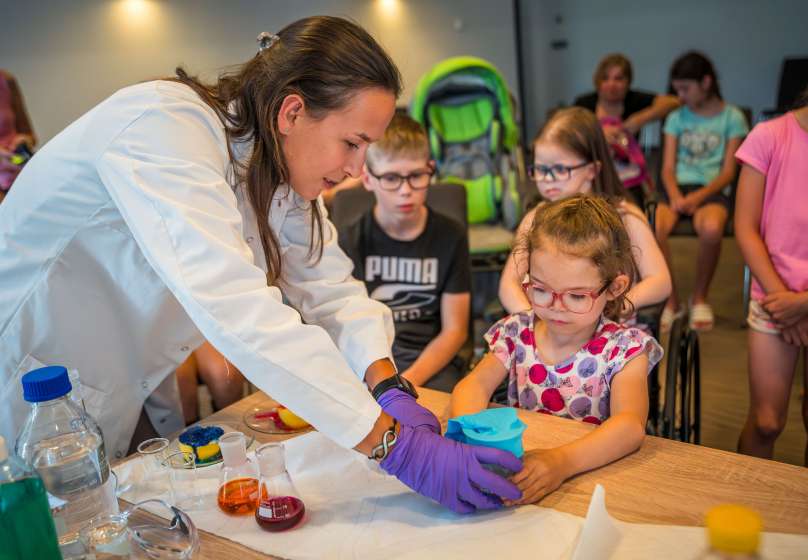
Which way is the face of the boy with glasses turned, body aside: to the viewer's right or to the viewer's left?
to the viewer's left

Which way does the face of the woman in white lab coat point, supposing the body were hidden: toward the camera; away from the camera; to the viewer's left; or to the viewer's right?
to the viewer's right

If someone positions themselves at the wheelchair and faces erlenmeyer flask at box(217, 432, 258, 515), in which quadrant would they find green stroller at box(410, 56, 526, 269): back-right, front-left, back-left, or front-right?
back-right

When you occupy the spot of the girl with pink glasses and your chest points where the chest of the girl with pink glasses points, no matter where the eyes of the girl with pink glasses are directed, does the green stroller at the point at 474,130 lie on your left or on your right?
on your right

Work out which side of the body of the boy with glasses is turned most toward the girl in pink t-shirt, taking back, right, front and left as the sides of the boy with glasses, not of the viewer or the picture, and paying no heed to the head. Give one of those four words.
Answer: left

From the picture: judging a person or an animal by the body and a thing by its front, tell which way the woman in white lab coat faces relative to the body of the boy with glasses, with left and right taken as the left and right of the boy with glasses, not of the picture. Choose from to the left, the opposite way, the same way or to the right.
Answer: to the left

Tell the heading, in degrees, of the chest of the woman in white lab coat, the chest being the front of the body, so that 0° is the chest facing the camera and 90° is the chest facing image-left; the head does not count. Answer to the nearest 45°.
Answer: approximately 270°
